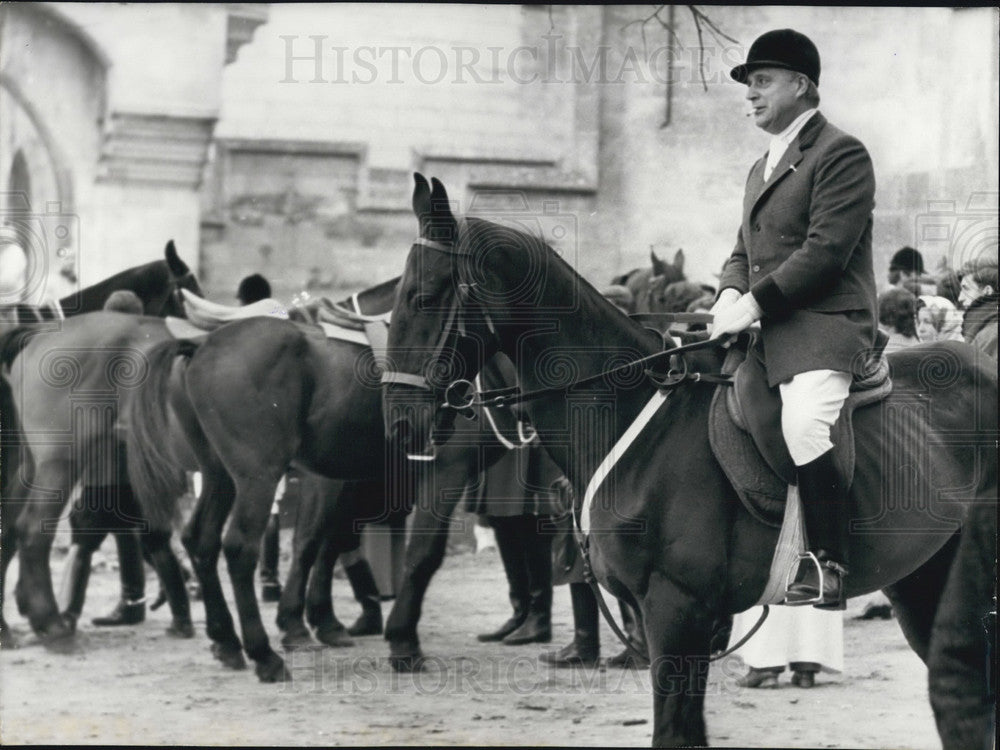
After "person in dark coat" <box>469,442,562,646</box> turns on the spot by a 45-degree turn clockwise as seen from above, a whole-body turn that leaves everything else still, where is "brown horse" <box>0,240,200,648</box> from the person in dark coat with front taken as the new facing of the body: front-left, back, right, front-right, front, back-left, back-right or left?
front-left

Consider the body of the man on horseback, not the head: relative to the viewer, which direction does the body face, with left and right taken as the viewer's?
facing the viewer and to the left of the viewer

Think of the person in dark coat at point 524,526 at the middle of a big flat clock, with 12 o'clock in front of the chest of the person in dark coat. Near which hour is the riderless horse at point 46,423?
The riderless horse is roughly at 12 o'clock from the person in dark coat.

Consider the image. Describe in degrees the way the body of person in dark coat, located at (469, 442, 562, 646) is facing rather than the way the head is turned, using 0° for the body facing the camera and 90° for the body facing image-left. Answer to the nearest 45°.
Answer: approximately 90°

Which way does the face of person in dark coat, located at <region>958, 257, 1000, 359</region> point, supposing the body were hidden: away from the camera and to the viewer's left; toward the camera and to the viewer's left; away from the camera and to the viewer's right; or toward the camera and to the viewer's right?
toward the camera and to the viewer's left

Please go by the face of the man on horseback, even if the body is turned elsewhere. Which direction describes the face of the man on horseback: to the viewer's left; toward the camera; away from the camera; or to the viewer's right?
to the viewer's left

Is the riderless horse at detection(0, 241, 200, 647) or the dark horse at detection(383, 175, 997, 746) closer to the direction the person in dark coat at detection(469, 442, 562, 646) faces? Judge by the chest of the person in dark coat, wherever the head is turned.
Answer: the riderless horse
